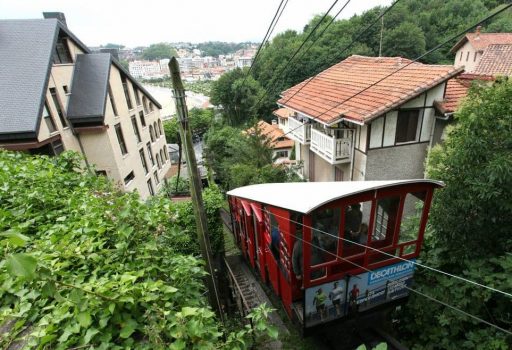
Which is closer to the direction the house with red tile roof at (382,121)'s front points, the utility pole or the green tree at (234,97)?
the utility pole

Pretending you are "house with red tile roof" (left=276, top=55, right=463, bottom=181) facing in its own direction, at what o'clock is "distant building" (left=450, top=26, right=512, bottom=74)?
The distant building is roughly at 5 o'clock from the house with red tile roof.

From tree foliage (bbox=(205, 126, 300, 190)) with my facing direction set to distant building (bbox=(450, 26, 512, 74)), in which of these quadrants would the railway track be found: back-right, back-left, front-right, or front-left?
back-right

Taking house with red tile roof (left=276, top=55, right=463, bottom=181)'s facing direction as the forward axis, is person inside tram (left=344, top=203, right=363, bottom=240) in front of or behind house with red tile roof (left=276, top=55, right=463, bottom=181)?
in front

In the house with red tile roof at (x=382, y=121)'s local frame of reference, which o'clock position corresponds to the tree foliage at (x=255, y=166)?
The tree foliage is roughly at 2 o'clock from the house with red tile roof.

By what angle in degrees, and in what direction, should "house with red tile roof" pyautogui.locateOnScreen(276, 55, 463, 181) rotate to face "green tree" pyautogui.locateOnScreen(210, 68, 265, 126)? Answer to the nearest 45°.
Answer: approximately 90° to its right

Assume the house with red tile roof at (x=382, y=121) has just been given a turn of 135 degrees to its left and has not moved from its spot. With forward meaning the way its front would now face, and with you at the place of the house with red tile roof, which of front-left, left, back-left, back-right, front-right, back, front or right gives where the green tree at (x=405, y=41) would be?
left

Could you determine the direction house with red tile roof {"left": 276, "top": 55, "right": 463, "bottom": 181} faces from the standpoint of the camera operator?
facing the viewer and to the left of the viewer

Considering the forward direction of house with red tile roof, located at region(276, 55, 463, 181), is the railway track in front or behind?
in front
